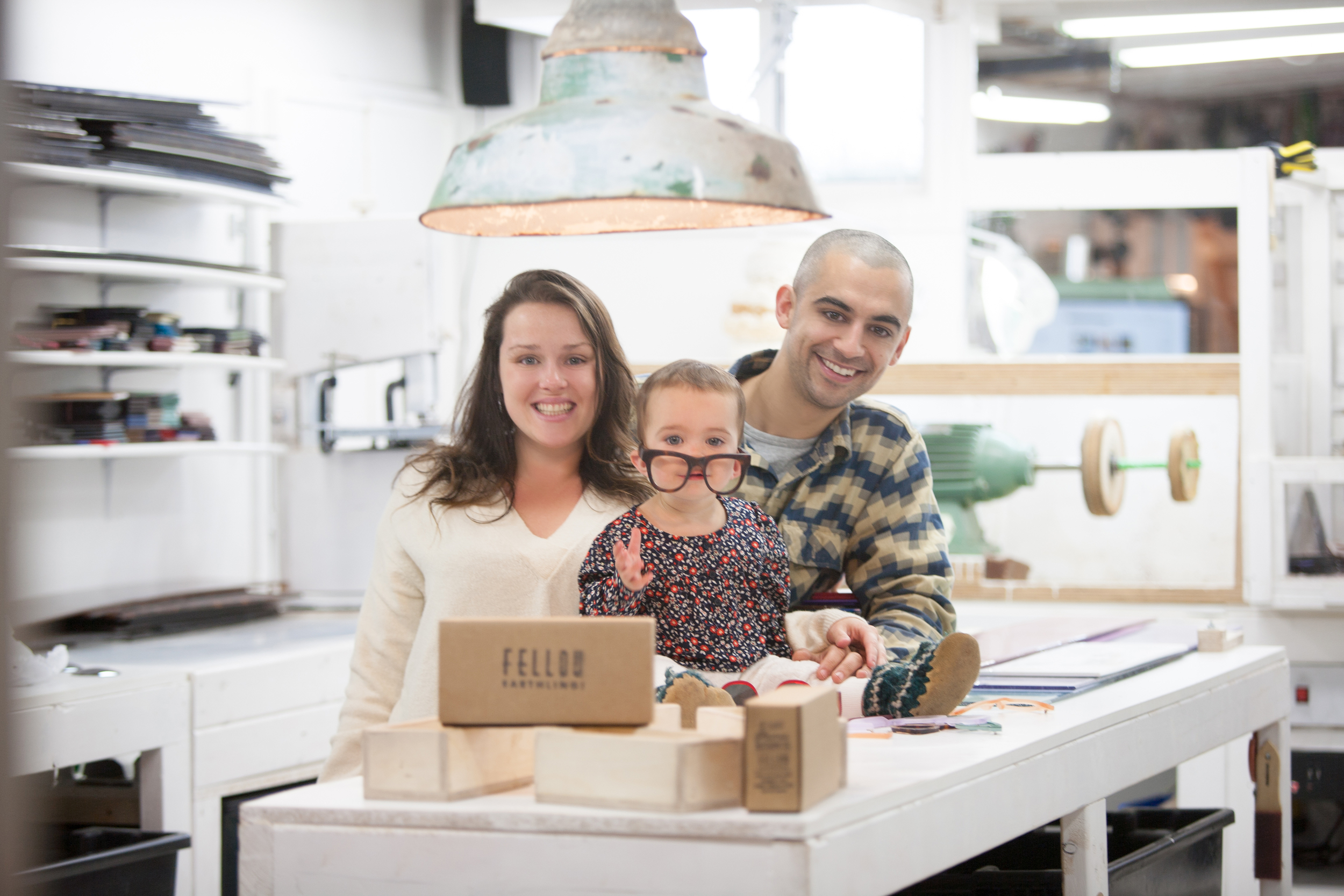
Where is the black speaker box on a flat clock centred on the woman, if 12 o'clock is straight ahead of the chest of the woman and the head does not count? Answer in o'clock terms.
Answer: The black speaker box is roughly at 6 o'clock from the woman.

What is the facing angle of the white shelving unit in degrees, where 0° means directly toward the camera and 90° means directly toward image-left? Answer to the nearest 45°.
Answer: approximately 315°

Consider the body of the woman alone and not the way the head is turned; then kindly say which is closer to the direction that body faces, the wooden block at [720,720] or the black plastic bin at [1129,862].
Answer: the wooden block

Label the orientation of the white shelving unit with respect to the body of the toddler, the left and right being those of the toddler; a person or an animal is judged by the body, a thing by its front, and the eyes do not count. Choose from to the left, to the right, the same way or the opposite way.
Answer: to the left

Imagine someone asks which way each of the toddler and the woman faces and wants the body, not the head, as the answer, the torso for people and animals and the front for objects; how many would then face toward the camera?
2

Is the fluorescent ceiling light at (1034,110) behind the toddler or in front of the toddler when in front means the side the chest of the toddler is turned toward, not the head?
behind

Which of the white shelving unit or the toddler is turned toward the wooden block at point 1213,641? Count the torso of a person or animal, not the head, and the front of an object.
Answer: the white shelving unit

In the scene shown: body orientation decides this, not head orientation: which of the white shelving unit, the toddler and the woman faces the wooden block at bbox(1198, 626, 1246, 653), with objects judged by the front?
the white shelving unit
